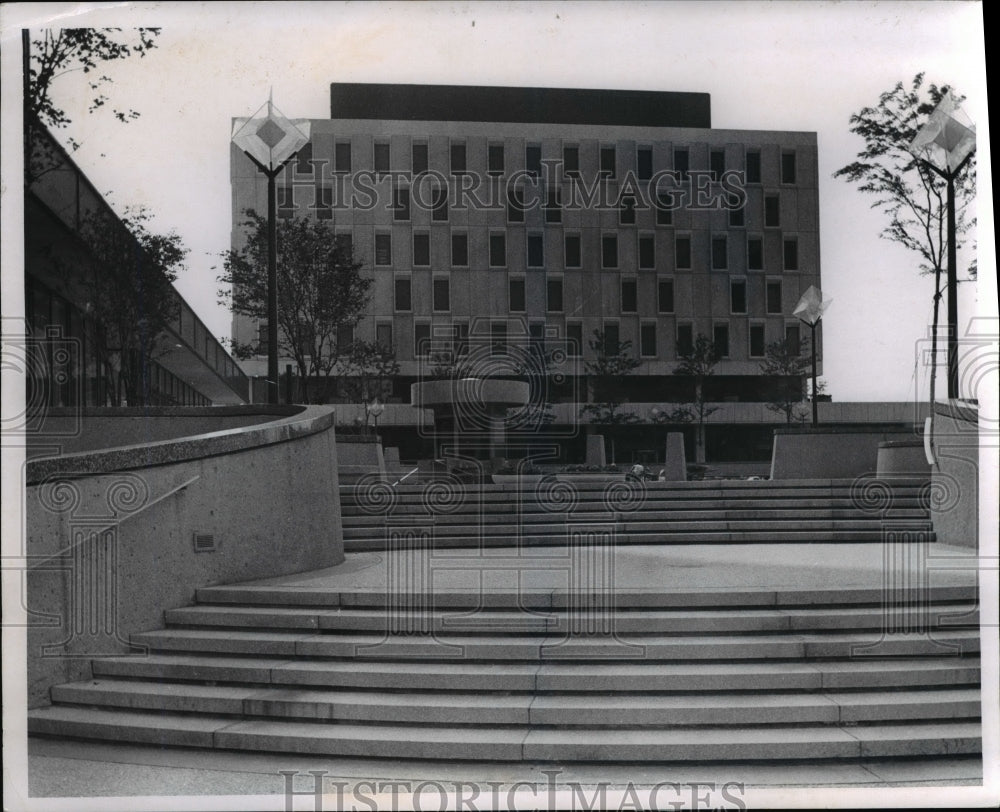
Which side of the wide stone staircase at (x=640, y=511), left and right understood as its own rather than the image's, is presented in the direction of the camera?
front

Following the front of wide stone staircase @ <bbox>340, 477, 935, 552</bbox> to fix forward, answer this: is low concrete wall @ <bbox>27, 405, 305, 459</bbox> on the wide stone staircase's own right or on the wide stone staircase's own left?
on the wide stone staircase's own right

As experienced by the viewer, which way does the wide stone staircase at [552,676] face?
facing the viewer

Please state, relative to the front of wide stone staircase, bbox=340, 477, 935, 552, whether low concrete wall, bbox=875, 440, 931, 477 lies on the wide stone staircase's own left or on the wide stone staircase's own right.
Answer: on the wide stone staircase's own left

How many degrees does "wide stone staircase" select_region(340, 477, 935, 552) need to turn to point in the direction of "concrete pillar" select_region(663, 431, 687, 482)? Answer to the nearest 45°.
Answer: approximately 180°

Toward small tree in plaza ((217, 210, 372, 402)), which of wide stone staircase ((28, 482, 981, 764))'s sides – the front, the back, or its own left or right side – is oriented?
back

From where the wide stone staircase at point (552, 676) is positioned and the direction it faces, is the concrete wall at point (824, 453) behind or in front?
behind

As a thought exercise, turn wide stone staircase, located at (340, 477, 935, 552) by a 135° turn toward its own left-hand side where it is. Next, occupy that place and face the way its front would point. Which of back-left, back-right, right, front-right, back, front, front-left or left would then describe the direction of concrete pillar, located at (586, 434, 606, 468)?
front-left
